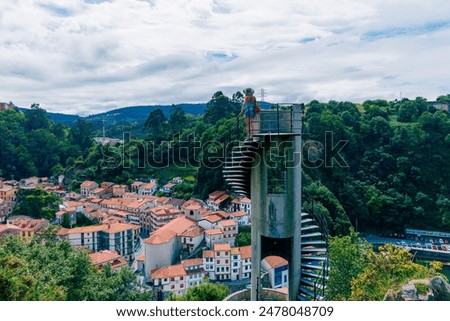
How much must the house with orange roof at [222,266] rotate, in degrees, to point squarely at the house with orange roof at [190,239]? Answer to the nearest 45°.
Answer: approximately 135° to its right

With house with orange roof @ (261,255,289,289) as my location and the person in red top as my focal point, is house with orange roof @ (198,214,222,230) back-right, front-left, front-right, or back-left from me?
back-right

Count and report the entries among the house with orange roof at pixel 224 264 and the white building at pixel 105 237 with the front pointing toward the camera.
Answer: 2

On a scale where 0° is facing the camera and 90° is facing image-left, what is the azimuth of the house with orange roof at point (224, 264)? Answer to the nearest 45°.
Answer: approximately 0°

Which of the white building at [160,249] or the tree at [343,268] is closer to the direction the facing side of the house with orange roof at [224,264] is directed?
the tree
